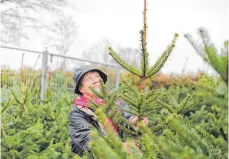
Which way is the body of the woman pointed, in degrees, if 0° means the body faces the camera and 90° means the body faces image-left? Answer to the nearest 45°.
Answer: approximately 315°

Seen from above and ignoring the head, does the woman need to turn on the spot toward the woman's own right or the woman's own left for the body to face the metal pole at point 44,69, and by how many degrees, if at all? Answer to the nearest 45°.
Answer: approximately 135° to the woman's own left
